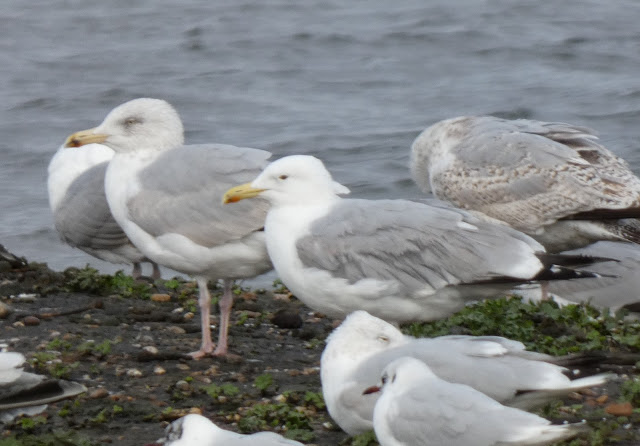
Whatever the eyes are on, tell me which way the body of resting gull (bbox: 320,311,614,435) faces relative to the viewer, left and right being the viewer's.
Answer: facing to the left of the viewer

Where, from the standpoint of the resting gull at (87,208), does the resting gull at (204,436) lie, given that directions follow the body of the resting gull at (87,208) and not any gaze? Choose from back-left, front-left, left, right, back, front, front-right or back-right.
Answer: left

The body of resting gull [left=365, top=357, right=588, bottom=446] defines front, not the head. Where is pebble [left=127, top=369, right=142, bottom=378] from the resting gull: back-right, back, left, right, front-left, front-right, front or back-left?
front-right

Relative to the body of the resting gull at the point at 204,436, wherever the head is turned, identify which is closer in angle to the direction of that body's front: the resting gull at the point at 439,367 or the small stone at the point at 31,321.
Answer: the small stone

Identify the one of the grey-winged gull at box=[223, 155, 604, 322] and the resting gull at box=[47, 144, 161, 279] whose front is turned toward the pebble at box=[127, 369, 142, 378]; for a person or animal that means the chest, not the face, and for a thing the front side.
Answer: the grey-winged gull

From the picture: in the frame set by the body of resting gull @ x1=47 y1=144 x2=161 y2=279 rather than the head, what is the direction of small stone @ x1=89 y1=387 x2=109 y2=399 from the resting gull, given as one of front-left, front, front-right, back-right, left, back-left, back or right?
left

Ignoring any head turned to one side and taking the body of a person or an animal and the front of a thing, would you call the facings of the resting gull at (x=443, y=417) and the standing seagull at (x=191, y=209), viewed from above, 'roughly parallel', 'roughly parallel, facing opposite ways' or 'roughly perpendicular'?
roughly parallel

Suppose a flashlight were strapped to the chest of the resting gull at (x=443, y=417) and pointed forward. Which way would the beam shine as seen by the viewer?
to the viewer's left

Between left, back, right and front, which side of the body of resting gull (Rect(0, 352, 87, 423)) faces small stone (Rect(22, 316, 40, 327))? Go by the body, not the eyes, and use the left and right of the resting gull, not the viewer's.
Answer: right

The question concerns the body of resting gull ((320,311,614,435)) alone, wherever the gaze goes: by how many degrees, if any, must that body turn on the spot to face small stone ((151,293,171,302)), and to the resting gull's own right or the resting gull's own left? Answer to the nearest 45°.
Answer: approximately 45° to the resting gull's own right

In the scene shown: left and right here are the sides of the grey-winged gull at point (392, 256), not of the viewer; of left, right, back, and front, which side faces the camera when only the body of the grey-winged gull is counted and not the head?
left

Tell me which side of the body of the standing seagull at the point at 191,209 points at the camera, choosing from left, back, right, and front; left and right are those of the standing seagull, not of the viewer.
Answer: left

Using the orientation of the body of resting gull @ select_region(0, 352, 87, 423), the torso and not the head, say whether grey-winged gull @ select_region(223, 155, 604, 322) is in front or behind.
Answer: behind

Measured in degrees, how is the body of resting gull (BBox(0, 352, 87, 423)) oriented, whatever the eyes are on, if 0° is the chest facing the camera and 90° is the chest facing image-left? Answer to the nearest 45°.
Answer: approximately 90°

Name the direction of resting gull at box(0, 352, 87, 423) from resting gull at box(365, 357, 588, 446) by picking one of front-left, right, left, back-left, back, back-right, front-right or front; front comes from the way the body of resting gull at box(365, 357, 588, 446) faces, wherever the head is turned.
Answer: front

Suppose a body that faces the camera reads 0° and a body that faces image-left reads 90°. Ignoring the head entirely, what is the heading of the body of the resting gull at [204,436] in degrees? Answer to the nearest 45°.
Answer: approximately 90°

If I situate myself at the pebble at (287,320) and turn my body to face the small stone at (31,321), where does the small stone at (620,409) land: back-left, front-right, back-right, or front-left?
back-left

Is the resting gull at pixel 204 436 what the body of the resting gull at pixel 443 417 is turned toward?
yes

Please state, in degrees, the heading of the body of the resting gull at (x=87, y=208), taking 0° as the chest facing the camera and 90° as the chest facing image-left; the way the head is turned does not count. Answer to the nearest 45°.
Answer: approximately 90°

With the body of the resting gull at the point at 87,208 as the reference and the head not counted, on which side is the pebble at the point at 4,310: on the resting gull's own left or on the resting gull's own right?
on the resting gull's own left

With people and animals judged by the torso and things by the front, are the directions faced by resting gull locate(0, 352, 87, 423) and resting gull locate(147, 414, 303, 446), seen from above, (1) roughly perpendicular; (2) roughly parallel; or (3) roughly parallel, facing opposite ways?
roughly parallel
